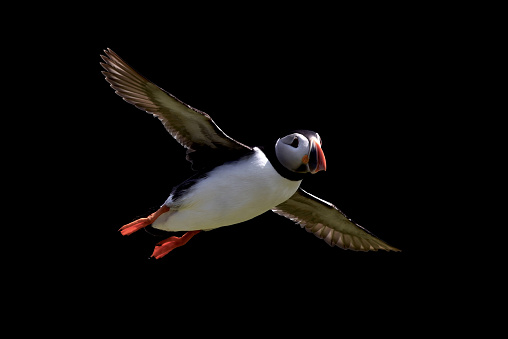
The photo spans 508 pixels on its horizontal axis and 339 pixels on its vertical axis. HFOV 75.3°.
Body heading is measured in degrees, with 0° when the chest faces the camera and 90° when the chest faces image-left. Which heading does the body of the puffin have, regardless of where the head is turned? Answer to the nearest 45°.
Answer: approximately 315°
